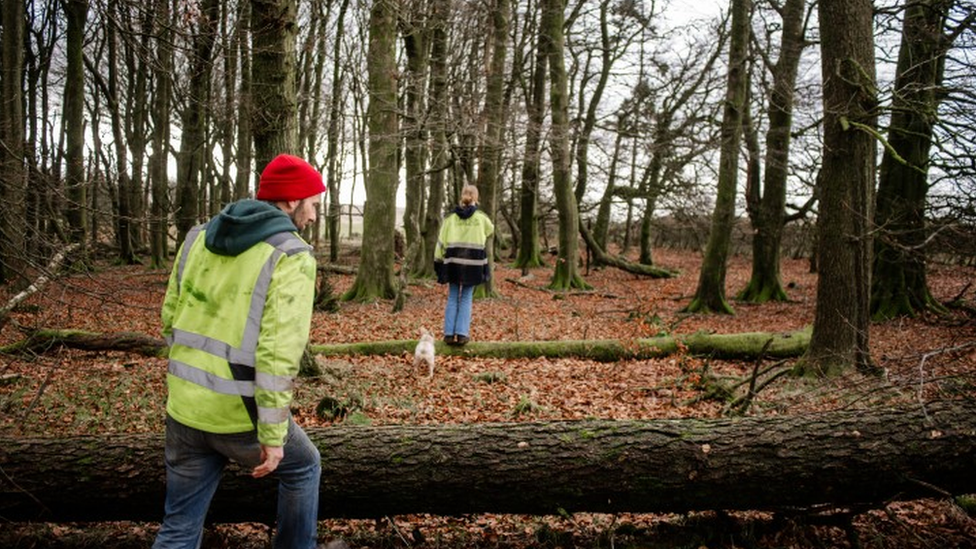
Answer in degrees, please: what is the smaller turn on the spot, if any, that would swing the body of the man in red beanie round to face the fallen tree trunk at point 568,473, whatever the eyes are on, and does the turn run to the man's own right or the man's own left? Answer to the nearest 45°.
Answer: approximately 45° to the man's own right

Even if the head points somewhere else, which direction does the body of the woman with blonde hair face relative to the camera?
away from the camera

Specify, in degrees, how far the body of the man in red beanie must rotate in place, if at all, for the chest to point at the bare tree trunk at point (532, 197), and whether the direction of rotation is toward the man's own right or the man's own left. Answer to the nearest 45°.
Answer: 0° — they already face it

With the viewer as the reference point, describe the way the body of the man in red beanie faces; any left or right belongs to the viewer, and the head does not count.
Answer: facing away from the viewer and to the right of the viewer

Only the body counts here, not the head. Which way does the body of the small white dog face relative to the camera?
away from the camera

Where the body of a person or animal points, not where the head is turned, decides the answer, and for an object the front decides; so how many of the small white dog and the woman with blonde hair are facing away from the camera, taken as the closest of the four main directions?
2

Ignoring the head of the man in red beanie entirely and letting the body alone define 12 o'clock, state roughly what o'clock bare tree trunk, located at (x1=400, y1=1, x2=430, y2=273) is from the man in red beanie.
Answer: The bare tree trunk is roughly at 11 o'clock from the man in red beanie.
